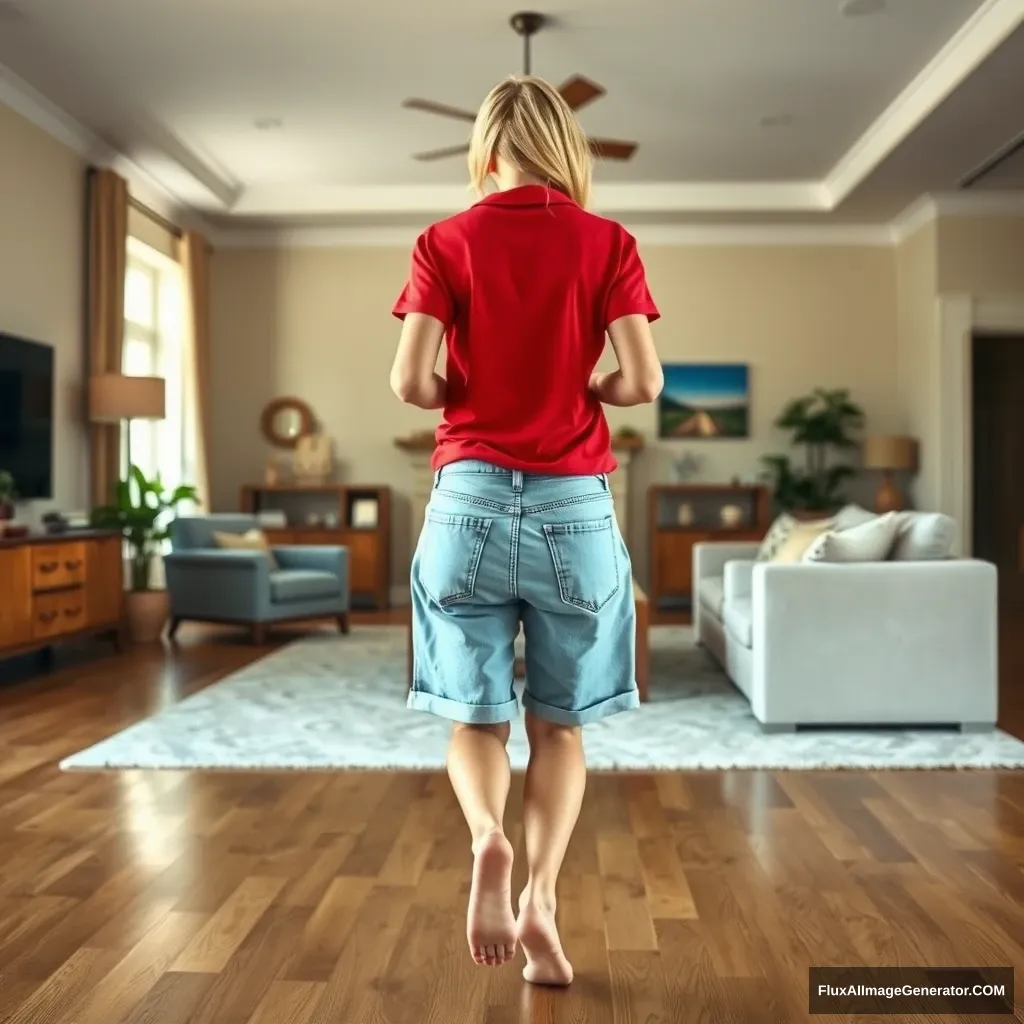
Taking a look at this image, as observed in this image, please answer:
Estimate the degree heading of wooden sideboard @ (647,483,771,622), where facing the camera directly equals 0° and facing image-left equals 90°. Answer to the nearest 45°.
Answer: approximately 0°

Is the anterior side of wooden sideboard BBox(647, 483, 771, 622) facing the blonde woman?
yes

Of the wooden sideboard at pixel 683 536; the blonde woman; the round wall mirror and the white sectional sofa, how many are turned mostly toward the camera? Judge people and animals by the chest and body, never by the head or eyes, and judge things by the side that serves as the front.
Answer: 2

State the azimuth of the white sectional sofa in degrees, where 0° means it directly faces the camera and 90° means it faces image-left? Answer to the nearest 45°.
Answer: approximately 90°

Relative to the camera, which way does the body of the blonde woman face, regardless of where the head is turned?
away from the camera

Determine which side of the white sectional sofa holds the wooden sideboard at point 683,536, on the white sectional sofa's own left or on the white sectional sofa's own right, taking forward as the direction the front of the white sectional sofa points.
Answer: on the white sectional sofa's own right

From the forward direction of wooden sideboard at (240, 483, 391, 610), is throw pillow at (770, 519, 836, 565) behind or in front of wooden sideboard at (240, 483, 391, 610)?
in front

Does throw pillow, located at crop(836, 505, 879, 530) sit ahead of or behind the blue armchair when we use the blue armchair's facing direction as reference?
ahead

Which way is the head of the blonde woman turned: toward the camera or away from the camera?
away from the camera

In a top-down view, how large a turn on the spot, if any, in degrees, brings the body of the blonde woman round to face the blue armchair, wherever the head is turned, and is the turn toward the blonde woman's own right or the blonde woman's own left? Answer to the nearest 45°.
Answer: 0° — they already face it
